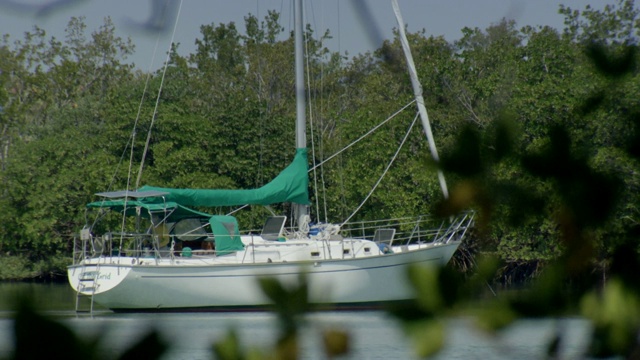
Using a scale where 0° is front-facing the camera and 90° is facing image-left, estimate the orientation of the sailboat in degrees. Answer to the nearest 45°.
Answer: approximately 225°
